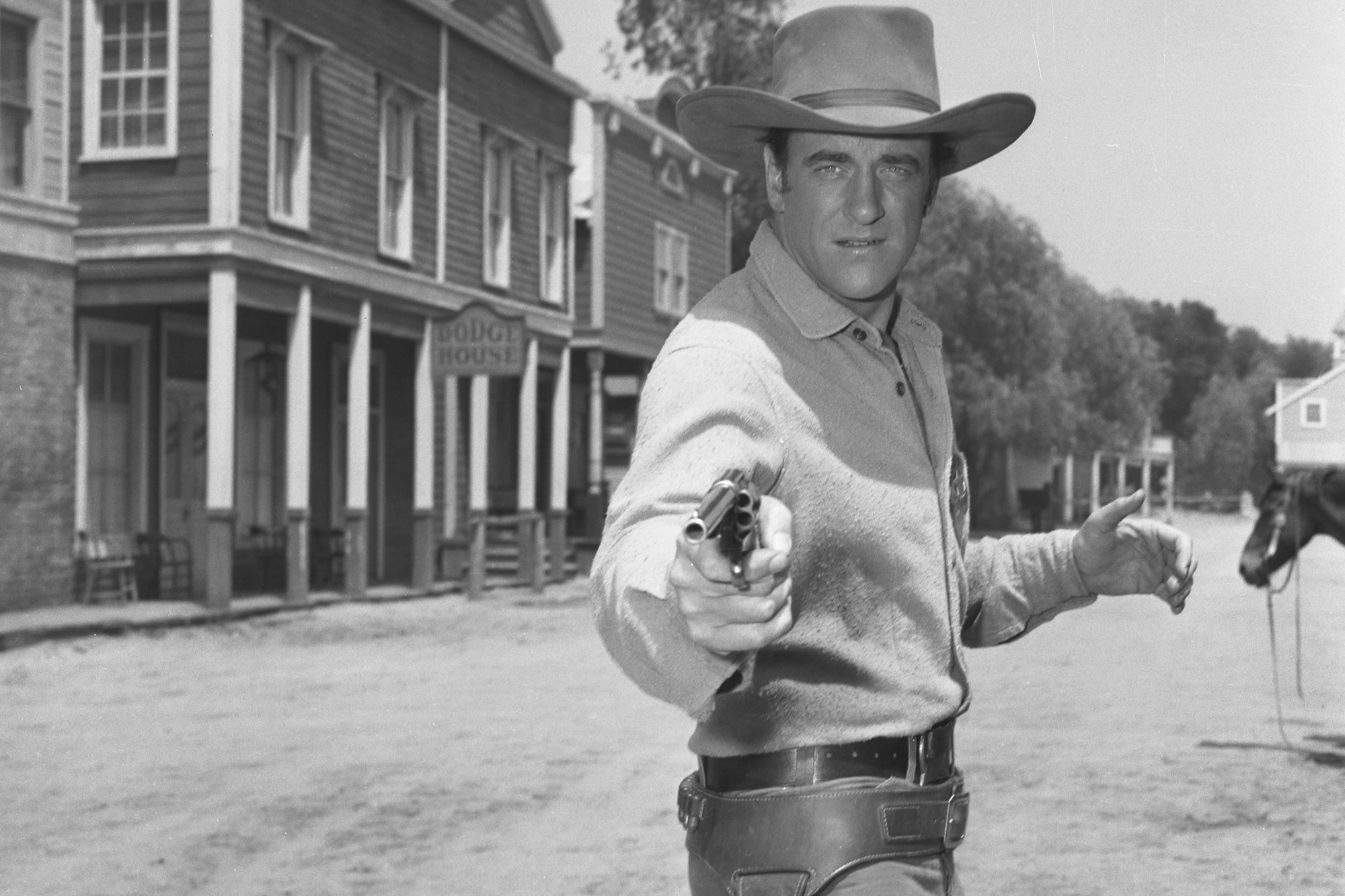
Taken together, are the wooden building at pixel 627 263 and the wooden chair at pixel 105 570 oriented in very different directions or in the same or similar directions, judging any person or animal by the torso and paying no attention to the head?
same or similar directions

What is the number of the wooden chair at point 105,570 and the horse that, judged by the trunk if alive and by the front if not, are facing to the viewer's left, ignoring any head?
1

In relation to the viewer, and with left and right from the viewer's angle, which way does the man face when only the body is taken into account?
facing the viewer and to the right of the viewer

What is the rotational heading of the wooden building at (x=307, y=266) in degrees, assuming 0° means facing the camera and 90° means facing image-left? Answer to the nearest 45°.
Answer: approximately 315°

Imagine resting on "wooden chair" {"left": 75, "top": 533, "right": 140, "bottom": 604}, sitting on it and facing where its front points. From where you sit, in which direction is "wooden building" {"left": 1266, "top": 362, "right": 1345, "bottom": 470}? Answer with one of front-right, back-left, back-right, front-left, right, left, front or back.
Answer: front

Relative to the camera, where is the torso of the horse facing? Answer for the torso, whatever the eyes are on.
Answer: to the viewer's left

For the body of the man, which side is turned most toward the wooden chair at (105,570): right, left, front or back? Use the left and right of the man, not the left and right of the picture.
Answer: back

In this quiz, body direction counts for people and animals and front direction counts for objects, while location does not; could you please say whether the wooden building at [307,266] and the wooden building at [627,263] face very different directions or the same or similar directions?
same or similar directions

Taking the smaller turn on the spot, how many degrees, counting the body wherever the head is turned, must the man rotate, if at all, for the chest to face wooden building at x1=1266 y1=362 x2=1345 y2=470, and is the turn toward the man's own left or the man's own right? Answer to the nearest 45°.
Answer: approximately 135° to the man's own left

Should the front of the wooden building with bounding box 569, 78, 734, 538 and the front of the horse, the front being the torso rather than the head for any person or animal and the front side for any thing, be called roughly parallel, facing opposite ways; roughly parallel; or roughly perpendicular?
roughly parallel, facing opposite ways

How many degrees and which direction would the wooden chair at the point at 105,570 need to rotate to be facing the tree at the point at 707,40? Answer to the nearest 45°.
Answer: approximately 90° to its left

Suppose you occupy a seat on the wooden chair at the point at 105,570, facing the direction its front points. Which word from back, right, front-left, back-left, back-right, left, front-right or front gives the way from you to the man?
front-right

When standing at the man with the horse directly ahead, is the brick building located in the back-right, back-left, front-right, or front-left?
front-left
